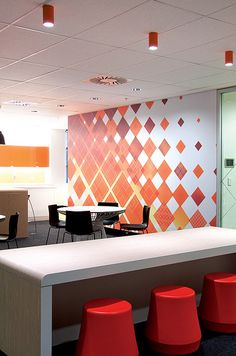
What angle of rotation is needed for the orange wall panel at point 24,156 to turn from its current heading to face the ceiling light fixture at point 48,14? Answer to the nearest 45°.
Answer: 0° — it already faces it

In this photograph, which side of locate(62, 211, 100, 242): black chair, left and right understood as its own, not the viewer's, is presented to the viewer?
back

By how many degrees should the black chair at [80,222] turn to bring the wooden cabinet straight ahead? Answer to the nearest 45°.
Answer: approximately 45° to its left

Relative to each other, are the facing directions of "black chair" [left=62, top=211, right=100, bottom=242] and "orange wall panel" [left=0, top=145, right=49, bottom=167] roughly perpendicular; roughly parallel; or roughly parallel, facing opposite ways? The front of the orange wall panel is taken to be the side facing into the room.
roughly parallel, facing opposite ways

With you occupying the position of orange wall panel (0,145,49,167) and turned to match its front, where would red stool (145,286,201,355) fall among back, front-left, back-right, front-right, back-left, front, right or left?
front

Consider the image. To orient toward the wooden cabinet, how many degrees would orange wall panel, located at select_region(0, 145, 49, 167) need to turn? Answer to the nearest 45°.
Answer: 0° — it already faces it

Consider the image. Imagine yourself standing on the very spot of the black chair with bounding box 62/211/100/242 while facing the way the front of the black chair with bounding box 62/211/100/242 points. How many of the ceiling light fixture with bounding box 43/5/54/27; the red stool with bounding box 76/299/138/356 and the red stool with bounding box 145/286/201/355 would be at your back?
3

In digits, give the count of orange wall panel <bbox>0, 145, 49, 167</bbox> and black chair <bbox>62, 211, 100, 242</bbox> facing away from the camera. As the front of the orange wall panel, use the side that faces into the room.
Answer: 1

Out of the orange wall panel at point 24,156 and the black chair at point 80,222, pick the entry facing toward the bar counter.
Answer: the orange wall panel

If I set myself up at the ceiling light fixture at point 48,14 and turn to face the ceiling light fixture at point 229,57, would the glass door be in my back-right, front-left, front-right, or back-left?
front-left

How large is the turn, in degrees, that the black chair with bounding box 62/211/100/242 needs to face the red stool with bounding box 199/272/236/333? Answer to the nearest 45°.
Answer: approximately 180°

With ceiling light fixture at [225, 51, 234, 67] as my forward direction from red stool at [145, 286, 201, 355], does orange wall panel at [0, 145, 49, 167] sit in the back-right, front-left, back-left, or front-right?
front-left

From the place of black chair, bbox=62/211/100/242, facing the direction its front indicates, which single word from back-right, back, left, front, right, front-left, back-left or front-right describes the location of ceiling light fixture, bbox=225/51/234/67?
back-right

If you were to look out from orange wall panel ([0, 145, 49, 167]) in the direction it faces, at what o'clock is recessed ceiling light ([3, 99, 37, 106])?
The recessed ceiling light is roughly at 12 o'clock from the orange wall panel.

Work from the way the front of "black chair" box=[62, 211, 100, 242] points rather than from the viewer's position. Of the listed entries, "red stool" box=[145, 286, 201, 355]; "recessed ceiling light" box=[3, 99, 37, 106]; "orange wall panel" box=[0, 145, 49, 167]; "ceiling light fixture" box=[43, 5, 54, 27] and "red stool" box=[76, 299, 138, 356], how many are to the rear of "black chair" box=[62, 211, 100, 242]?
3

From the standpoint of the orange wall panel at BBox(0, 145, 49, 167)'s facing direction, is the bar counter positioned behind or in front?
in front

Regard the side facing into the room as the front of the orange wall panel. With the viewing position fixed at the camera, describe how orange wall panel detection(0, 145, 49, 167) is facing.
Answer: facing the viewer

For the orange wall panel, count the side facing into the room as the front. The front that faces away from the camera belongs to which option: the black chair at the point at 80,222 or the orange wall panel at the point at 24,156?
the black chair

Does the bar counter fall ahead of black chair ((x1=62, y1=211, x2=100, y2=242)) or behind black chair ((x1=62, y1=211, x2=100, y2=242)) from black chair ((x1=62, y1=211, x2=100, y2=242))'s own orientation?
behind
